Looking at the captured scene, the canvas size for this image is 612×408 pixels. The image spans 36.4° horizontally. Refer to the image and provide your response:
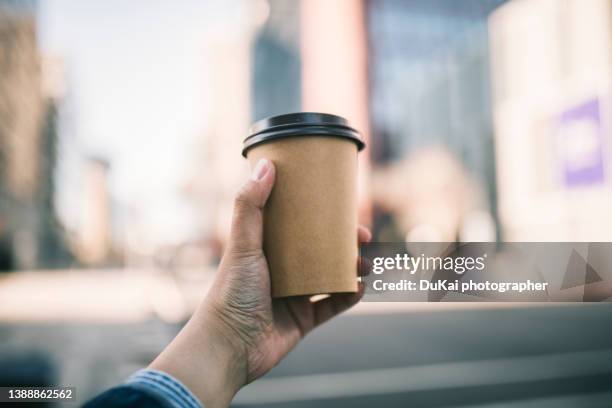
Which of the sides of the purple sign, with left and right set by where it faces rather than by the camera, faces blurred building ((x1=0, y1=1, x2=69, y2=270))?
right

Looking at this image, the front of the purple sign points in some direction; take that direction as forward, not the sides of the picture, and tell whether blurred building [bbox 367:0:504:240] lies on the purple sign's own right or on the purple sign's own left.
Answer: on the purple sign's own right

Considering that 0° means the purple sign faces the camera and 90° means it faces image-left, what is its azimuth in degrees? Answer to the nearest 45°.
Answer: approximately 45°

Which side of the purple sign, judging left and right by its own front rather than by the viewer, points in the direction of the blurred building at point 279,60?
right
